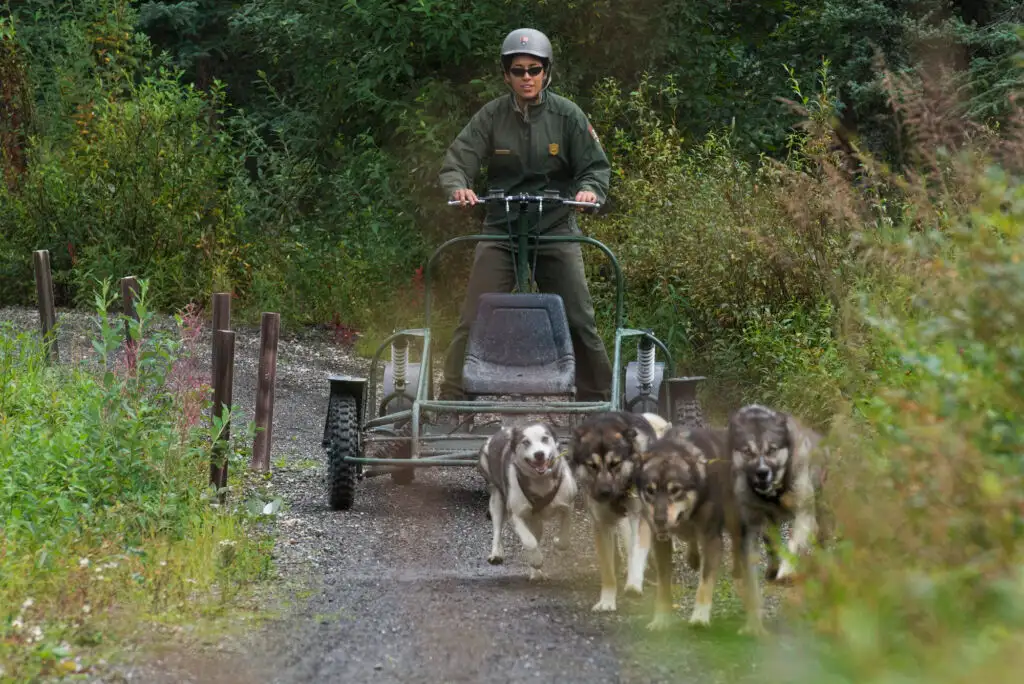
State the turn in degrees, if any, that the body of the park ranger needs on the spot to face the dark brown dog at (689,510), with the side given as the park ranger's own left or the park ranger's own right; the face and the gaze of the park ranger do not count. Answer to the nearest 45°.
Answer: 0° — they already face it

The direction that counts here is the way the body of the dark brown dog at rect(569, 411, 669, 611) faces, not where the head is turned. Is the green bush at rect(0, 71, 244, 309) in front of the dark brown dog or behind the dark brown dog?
behind

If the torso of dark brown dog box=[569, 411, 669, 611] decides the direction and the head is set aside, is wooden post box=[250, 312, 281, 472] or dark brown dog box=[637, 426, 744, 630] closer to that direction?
the dark brown dog

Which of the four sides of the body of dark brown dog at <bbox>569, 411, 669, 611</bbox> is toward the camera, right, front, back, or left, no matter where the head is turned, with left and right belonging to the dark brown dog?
front

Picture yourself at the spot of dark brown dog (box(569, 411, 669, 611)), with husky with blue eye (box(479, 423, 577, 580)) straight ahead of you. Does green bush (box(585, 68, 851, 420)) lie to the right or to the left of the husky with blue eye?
right

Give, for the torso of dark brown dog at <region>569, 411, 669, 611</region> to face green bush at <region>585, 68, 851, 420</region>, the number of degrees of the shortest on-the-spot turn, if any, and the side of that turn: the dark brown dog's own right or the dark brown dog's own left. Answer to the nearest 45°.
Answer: approximately 180°

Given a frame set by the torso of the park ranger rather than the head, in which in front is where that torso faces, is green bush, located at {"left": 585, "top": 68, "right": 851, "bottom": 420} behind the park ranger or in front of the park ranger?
behind

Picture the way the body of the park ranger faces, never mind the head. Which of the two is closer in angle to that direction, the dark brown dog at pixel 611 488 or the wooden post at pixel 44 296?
the dark brown dog

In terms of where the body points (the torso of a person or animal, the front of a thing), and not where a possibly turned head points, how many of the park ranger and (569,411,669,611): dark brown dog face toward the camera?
2

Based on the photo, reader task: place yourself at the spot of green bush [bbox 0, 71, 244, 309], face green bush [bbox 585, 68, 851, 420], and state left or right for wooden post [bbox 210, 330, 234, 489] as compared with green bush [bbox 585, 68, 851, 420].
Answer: right
